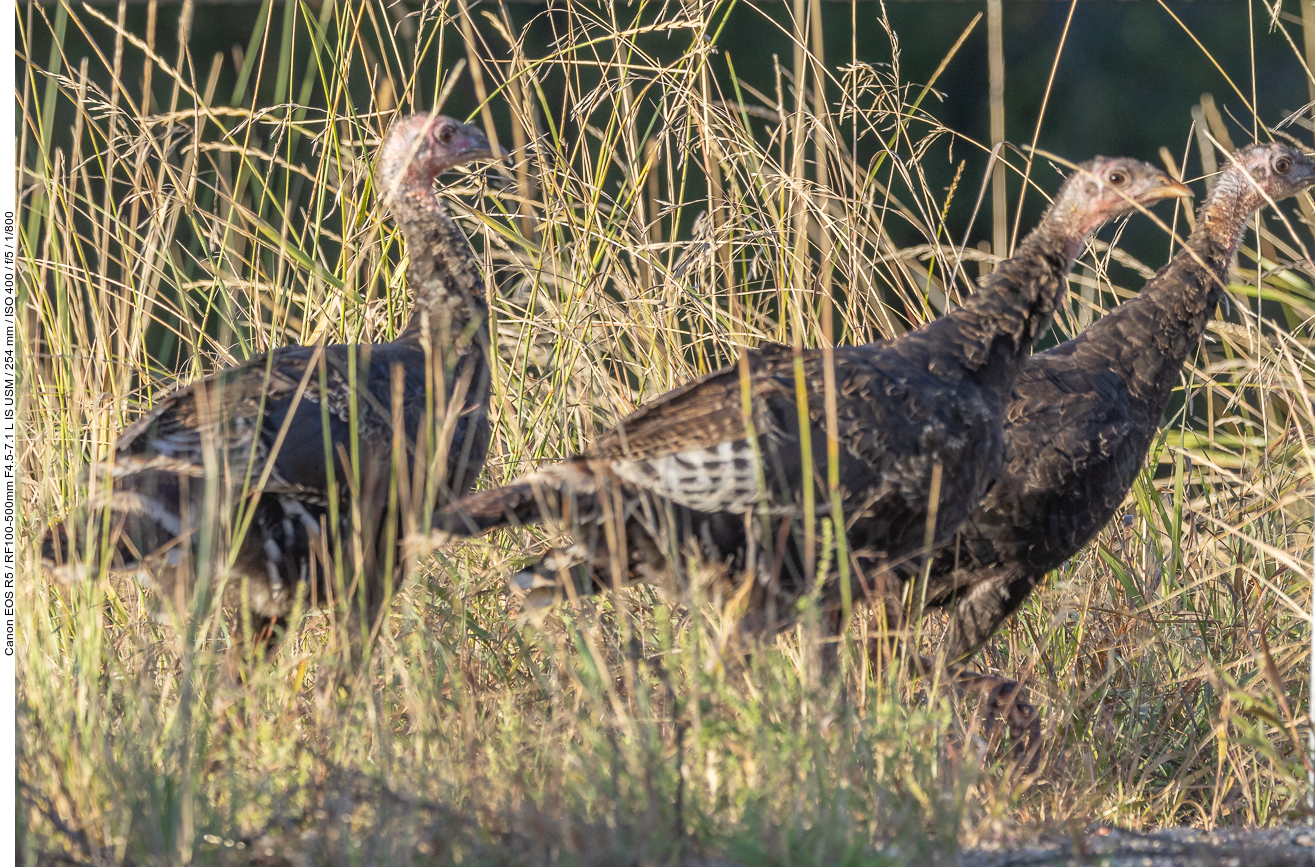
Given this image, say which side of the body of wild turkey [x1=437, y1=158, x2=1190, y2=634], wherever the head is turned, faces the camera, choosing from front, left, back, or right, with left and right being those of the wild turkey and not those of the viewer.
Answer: right

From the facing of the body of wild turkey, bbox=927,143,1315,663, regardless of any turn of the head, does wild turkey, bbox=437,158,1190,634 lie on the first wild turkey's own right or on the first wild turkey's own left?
on the first wild turkey's own right

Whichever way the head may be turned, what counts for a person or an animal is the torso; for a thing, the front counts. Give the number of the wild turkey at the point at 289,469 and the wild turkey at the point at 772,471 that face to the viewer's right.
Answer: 2

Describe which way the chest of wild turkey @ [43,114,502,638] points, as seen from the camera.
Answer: to the viewer's right

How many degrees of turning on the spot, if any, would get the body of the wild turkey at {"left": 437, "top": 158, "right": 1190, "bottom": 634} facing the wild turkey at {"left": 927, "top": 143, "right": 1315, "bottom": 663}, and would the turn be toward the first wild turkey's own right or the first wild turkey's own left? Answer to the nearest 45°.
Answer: approximately 45° to the first wild turkey's own left

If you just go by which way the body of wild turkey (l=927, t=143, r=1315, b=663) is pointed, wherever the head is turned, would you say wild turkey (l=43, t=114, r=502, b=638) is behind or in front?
behind

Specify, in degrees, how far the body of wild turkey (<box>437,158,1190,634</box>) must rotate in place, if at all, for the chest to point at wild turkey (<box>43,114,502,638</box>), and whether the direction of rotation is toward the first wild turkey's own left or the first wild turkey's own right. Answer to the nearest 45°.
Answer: approximately 180°

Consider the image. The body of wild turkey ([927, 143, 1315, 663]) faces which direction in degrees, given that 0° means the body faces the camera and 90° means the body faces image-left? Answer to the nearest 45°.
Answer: approximately 270°

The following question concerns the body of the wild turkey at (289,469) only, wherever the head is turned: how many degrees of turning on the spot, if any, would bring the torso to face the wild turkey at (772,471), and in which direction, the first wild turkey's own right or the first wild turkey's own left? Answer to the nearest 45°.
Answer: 0° — it already faces it
